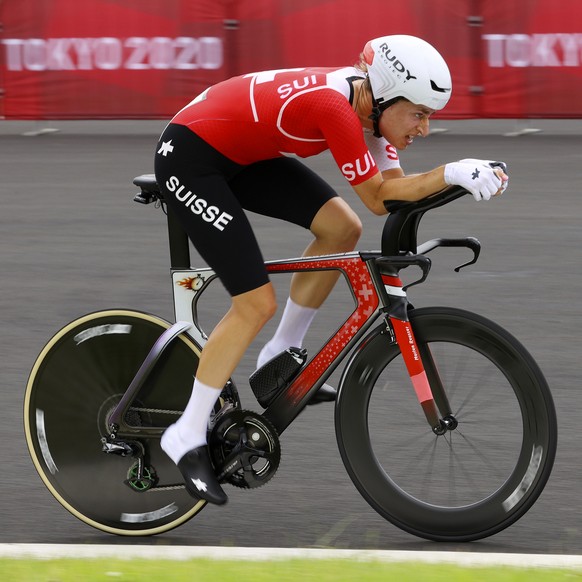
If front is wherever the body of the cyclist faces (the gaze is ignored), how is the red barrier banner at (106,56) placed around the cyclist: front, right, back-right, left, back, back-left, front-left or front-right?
left

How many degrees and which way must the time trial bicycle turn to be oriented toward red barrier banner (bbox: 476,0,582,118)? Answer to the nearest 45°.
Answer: approximately 90° to its left

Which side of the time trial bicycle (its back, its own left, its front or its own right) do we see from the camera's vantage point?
right

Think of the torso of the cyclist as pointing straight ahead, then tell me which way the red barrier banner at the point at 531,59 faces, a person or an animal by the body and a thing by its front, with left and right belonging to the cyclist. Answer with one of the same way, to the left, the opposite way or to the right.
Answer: to the right

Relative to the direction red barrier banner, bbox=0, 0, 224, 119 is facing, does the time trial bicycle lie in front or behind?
in front

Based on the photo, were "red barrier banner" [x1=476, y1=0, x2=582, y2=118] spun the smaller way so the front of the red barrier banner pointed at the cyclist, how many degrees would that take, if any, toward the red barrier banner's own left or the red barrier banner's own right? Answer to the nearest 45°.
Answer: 0° — it already faces them

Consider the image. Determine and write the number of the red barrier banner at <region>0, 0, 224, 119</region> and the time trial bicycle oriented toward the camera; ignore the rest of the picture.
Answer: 1

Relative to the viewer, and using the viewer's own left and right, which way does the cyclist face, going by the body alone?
facing to the right of the viewer

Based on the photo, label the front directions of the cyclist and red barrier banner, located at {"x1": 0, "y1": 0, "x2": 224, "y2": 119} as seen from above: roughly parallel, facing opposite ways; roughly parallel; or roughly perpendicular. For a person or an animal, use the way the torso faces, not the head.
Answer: roughly perpendicular

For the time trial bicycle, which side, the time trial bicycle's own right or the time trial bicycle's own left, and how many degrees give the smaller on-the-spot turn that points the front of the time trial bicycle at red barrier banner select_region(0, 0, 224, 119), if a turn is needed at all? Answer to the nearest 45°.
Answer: approximately 90° to the time trial bicycle's own left

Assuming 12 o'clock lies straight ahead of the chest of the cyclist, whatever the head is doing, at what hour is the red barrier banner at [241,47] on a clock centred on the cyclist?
The red barrier banner is roughly at 9 o'clock from the cyclist.

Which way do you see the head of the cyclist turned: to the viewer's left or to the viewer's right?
to the viewer's right
